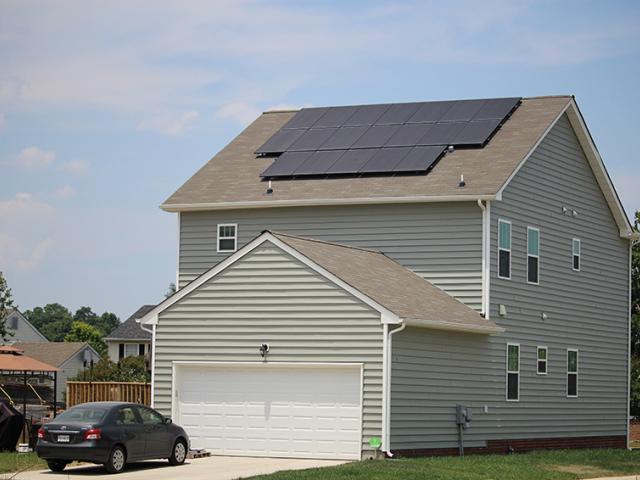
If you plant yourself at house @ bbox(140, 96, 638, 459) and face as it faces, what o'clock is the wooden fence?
The wooden fence is roughly at 2 o'clock from the house.

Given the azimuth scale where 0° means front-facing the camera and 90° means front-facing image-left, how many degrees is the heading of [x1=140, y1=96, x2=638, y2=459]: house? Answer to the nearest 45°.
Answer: approximately 45°
